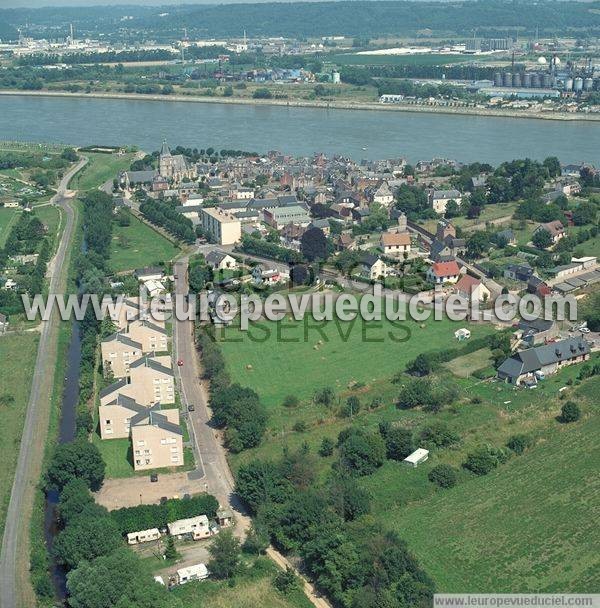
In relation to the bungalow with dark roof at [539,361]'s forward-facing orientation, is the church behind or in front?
behind

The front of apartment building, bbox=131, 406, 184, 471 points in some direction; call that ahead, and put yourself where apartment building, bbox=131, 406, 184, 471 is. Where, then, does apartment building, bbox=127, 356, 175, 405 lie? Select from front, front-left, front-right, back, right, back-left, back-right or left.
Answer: back

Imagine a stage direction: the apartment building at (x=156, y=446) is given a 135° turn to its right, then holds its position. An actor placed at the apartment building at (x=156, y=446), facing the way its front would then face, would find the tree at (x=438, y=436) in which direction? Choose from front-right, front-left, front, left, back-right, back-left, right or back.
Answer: back-right

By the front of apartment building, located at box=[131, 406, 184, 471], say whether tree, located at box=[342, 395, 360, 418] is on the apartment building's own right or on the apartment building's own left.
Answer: on the apartment building's own left

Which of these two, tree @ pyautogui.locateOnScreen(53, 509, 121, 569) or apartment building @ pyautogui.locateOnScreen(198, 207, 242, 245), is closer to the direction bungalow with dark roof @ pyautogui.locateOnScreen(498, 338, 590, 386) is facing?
the tree

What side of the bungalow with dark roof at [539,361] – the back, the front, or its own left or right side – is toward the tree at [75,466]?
right

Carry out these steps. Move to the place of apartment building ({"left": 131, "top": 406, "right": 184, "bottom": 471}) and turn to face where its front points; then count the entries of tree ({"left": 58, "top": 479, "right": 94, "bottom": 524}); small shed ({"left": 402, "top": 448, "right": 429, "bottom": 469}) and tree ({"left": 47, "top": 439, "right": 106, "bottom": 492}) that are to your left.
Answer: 1

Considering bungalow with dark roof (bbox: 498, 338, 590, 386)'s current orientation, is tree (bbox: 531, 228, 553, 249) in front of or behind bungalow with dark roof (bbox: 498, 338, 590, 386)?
behind

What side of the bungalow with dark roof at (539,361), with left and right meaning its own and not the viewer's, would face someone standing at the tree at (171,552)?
right
